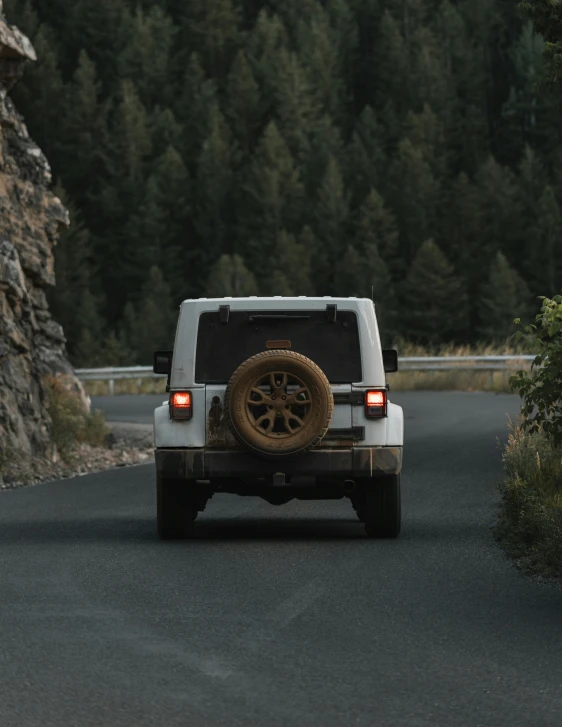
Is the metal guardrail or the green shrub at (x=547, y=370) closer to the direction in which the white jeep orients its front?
the metal guardrail

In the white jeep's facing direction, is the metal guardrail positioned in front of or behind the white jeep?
in front

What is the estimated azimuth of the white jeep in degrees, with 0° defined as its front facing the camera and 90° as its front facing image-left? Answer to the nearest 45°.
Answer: approximately 180°

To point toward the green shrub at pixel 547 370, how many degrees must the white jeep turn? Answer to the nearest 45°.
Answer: approximately 45° to its right
